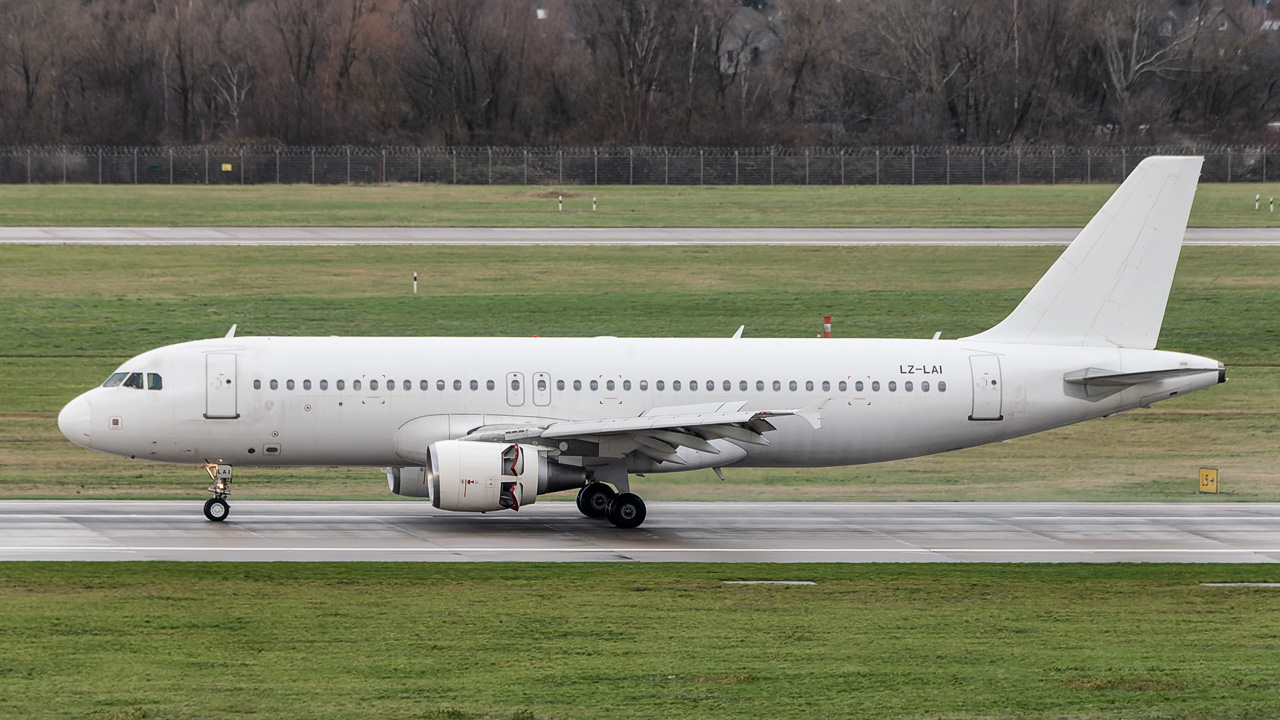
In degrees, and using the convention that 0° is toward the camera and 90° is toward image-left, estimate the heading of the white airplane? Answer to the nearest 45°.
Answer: approximately 90°

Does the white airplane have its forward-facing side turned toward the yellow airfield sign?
no
